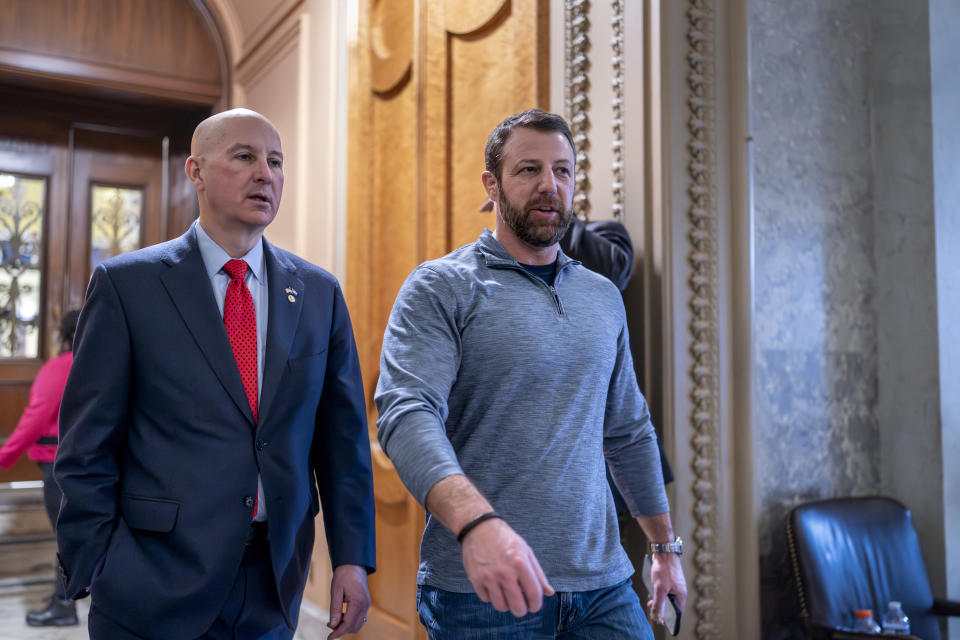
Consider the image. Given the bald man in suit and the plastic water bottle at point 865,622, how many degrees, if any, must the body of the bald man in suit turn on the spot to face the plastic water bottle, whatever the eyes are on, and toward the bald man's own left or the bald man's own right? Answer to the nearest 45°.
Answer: approximately 45° to the bald man's own left

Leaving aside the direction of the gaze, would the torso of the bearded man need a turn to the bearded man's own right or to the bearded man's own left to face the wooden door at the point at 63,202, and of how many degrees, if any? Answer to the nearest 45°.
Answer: approximately 180°

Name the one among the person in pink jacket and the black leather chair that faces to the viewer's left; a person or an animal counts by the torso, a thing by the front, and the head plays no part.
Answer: the person in pink jacket

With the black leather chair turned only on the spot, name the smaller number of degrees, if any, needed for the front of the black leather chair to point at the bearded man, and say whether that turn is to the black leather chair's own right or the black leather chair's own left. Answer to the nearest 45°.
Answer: approximately 45° to the black leather chair's own right

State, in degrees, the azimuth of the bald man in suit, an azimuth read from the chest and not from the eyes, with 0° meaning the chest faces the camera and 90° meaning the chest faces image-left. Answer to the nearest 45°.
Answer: approximately 315°

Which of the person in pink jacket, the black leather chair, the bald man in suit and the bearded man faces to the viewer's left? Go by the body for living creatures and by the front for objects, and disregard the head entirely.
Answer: the person in pink jacket

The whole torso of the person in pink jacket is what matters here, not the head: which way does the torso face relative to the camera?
to the viewer's left

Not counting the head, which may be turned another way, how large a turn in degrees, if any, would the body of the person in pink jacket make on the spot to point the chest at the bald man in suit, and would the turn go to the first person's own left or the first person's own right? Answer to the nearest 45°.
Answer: approximately 90° to the first person's own left

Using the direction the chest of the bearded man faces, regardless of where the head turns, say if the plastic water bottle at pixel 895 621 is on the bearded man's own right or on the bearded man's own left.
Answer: on the bearded man's own left

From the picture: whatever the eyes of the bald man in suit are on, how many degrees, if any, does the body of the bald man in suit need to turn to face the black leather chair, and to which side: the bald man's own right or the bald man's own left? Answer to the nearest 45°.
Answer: approximately 45° to the bald man's own left

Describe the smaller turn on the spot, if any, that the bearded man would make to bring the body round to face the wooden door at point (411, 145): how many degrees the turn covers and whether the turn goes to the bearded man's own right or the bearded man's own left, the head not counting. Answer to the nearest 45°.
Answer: approximately 135° to the bearded man's own left
